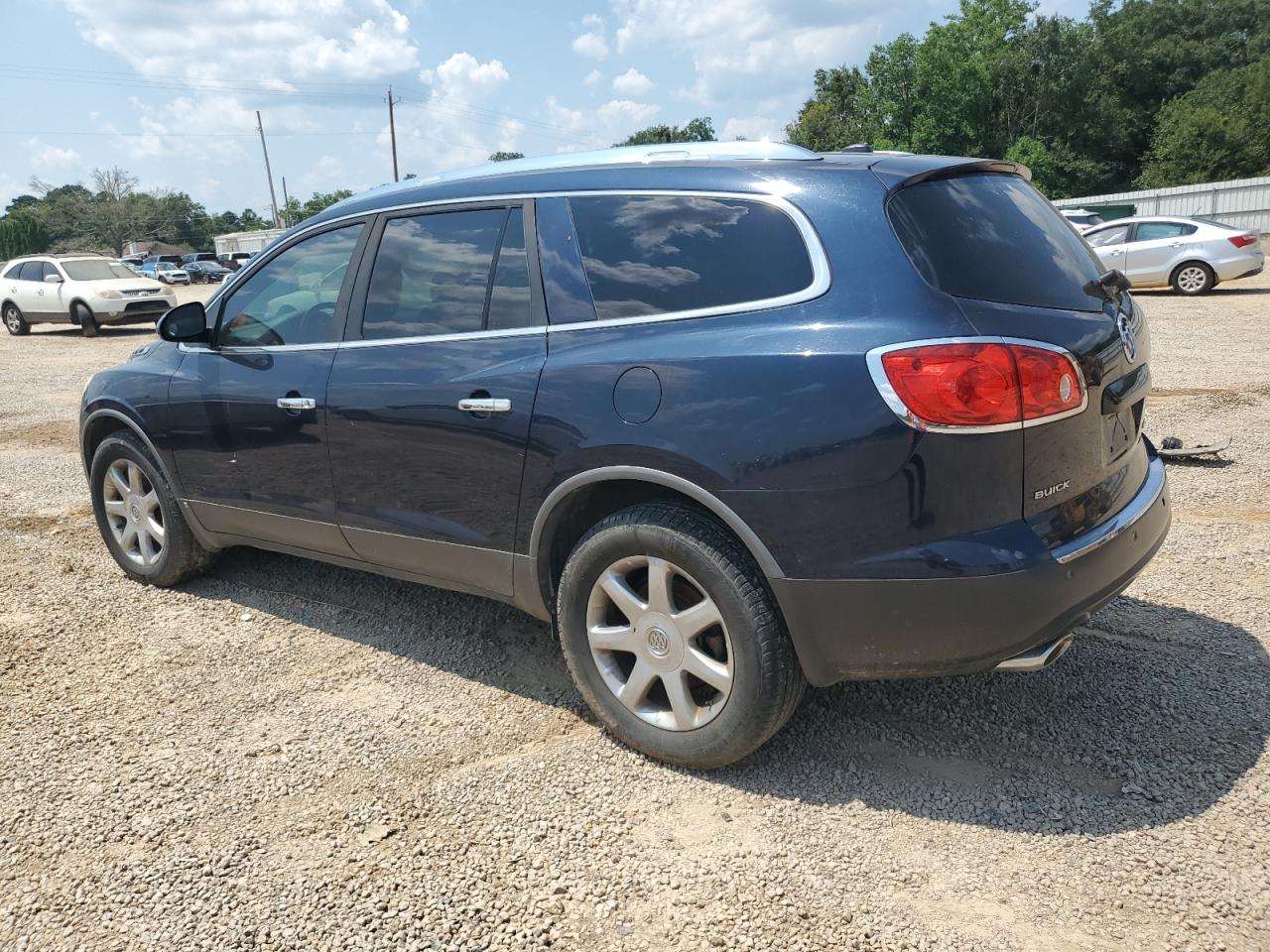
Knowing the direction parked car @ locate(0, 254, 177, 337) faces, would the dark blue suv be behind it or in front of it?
in front

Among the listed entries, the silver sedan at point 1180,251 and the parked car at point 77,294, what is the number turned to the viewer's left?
1

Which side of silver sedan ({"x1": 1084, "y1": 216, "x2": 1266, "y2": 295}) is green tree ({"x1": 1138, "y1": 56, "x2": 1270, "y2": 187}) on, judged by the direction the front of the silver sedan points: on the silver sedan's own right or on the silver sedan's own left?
on the silver sedan's own right

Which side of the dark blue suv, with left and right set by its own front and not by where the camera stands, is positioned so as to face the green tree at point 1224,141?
right

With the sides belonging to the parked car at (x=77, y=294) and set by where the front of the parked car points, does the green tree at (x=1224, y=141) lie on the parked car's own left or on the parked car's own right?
on the parked car's own left

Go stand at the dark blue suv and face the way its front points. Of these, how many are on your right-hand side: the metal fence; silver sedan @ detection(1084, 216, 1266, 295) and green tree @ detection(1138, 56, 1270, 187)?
3

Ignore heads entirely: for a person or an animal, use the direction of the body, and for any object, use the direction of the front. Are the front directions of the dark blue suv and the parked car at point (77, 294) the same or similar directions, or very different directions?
very different directions

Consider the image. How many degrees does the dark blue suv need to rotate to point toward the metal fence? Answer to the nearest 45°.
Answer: approximately 90° to its right

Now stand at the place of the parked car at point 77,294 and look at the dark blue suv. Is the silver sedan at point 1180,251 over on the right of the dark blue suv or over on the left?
left

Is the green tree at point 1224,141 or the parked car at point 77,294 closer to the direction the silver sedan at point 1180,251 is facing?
the parked car

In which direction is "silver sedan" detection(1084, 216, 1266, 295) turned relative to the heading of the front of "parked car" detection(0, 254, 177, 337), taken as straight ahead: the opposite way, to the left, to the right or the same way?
the opposite way

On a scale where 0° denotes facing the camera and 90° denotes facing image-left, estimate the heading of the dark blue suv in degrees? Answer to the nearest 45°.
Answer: approximately 135°

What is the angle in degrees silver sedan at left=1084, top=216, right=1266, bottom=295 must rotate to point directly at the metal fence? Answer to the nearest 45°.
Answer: approximately 90° to its right

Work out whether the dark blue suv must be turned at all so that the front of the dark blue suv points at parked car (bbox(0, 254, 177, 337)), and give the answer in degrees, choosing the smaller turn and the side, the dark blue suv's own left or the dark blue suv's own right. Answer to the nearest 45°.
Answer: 0° — it already faces it

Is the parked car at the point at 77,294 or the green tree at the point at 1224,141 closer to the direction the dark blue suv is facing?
the parked car

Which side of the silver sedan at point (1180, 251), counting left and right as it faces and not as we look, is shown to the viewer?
left
